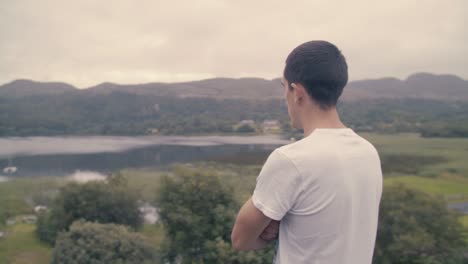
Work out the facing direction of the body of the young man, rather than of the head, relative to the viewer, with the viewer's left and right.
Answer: facing away from the viewer and to the left of the viewer

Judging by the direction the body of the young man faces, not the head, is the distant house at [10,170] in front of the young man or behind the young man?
in front

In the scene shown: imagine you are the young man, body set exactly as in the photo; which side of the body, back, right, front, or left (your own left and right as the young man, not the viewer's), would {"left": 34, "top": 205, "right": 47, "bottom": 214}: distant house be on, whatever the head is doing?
front

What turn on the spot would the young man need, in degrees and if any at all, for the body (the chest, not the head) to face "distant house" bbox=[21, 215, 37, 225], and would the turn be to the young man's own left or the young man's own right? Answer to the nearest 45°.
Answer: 0° — they already face it

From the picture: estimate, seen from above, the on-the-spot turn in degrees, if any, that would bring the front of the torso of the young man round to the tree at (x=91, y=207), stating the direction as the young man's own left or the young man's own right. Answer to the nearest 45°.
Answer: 0° — they already face it

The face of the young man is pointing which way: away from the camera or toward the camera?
away from the camera
